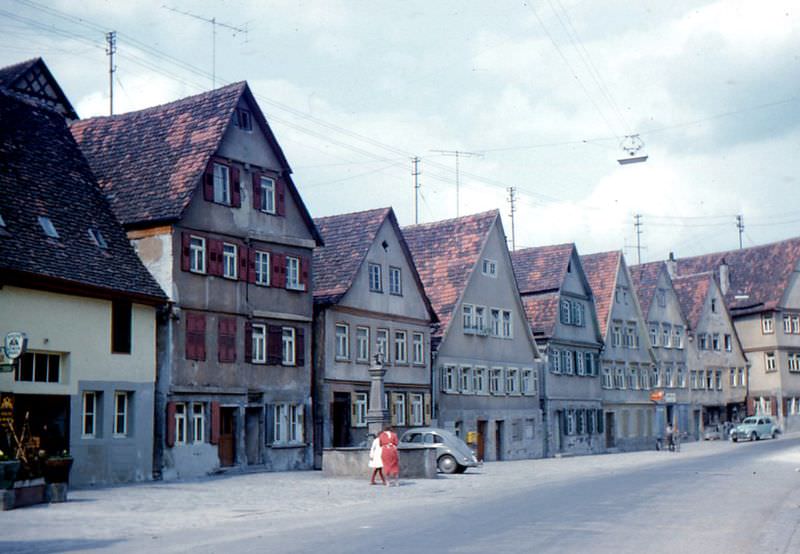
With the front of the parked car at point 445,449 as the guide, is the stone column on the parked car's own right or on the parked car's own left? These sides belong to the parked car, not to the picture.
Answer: on the parked car's own left
